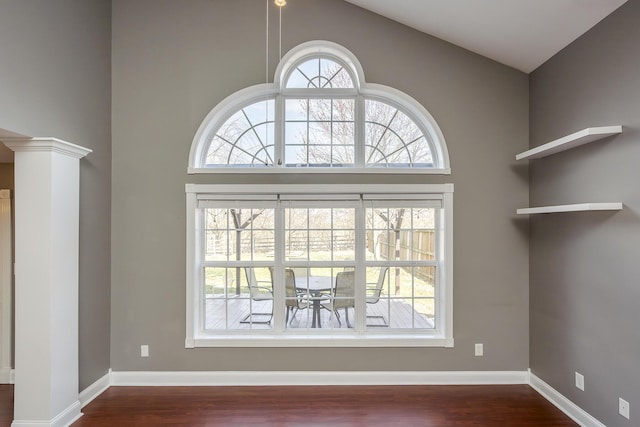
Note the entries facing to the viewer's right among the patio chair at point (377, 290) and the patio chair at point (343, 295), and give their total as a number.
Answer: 0

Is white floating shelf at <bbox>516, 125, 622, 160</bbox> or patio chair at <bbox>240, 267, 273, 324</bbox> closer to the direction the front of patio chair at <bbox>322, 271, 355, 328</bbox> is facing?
the patio chair

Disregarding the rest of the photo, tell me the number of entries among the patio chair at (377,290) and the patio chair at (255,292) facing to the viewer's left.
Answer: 1

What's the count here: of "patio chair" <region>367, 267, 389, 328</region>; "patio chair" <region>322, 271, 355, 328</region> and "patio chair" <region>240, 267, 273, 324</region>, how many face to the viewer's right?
1

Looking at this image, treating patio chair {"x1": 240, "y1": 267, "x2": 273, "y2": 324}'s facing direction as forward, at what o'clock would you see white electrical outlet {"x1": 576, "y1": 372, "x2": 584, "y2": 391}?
The white electrical outlet is roughly at 1 o'clock from the patio chair.

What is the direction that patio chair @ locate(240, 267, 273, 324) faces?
to the viewer's right

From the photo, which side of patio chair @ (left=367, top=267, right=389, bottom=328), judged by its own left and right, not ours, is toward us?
left

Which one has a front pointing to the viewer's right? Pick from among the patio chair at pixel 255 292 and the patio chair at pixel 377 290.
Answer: the patio chair at pixel 255 292

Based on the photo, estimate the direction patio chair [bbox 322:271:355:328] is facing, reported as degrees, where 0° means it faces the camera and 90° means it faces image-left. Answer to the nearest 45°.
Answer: approximately 135°
